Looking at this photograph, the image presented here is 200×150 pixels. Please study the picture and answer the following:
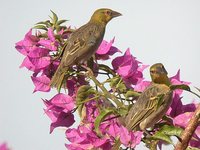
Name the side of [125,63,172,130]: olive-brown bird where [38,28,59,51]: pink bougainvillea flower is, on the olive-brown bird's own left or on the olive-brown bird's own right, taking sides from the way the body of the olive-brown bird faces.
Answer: on the olive-brown bird's own left

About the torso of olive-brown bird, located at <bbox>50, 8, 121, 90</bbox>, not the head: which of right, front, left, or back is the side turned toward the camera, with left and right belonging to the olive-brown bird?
right

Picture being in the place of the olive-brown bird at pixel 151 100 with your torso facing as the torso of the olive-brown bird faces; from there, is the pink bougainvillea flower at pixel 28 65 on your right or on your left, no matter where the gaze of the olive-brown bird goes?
on your left

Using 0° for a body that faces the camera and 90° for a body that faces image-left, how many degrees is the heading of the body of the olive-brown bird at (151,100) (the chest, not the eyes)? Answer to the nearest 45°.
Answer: approximately 225°

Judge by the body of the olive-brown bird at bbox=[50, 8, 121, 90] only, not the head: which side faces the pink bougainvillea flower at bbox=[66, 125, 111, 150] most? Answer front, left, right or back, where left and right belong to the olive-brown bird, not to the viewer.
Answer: right
